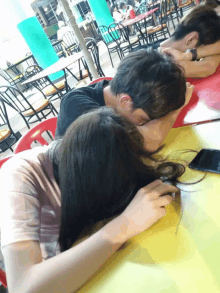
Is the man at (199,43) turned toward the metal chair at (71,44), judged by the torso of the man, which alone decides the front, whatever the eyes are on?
no

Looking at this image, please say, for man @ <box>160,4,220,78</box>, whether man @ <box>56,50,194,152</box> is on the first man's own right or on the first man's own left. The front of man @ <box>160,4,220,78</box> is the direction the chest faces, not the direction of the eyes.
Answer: on the first man's own right

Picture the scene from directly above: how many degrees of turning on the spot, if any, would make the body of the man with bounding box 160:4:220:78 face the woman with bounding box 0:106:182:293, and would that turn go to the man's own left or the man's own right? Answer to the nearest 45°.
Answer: approximately 90° to the man's own right

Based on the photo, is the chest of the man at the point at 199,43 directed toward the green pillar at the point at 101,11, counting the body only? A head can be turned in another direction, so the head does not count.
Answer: no

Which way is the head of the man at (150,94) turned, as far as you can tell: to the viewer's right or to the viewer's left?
to the viewer's right
